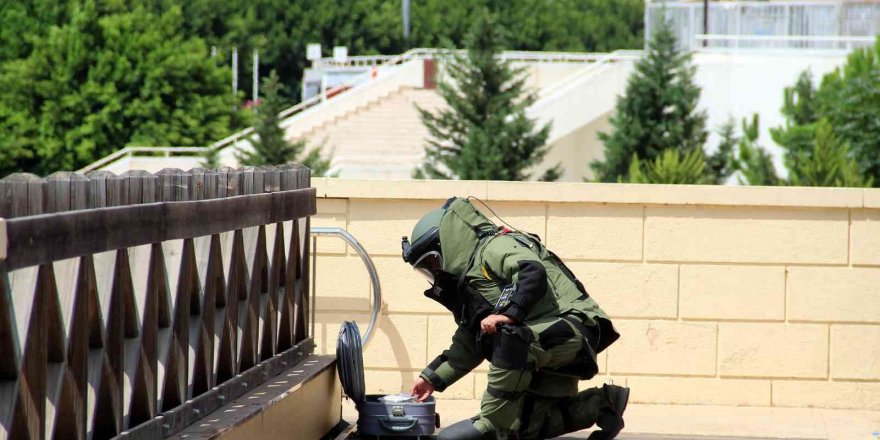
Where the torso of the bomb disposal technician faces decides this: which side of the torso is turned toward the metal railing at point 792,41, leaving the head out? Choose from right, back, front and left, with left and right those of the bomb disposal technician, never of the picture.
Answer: right

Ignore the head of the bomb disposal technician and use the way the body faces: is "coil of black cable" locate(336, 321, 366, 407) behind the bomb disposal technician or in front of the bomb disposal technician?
in front

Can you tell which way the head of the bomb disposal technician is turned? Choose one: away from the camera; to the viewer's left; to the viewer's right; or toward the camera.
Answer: to the viewer's left

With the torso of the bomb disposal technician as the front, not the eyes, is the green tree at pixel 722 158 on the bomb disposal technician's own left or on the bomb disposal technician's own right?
on the bomb disposal technician's own right

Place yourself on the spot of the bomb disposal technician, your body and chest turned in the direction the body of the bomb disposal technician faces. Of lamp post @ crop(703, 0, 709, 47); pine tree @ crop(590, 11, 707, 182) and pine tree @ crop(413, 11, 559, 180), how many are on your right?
3

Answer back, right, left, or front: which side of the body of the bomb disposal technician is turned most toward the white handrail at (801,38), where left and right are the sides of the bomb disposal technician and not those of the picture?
right

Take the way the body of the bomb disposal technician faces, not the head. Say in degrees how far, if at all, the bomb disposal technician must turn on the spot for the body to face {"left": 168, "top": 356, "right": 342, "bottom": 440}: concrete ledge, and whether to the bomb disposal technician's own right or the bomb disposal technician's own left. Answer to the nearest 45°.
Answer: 0° — they already face it

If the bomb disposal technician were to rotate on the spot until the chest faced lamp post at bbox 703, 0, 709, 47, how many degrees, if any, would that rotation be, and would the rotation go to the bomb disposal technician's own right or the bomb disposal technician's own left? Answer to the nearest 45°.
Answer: approximately 90° to the bomb disposal technician's own right

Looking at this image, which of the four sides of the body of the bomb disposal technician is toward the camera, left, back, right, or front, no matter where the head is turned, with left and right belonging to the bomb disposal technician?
left

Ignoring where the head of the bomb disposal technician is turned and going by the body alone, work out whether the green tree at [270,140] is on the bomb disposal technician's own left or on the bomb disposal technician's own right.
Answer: on the bomb disposal technician's own right

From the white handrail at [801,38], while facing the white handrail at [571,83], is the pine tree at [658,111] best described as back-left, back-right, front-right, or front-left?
front-left

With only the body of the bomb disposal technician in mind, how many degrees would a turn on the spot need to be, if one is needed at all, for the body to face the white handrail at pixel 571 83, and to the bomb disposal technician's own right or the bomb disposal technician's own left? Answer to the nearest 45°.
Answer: approximately 90° to the bomb disposal technician's own right
